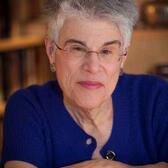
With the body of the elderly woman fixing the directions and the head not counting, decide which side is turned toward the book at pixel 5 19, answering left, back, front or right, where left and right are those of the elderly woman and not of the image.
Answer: back

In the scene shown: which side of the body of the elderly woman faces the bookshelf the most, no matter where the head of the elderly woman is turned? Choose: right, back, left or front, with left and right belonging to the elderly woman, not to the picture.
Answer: back

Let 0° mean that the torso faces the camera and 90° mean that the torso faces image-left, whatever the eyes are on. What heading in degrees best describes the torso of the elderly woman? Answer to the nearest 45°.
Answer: approximately 0°
